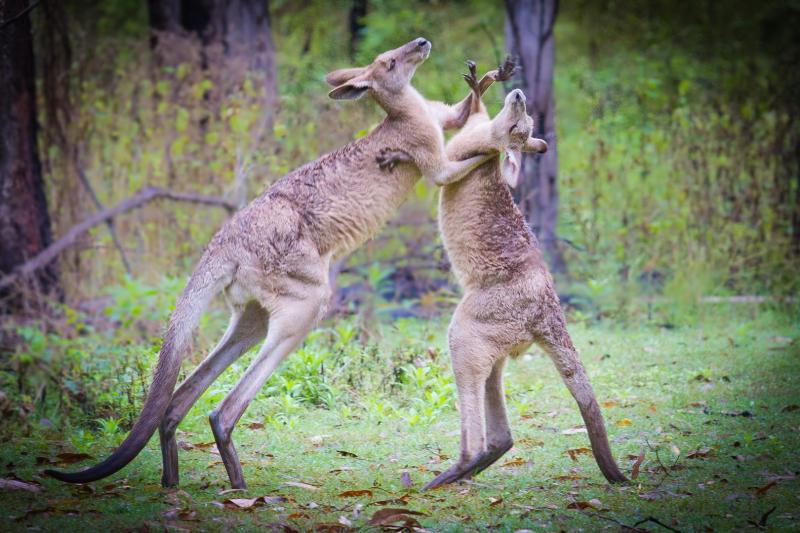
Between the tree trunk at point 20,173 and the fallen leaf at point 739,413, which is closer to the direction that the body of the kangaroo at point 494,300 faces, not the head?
the tree trunk

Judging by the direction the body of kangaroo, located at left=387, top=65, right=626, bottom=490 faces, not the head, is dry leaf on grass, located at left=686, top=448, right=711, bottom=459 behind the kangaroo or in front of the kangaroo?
behind

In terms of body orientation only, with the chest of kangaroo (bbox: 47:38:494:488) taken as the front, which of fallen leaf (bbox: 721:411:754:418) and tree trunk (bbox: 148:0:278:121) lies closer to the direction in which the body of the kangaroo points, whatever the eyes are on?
the fallen leaf

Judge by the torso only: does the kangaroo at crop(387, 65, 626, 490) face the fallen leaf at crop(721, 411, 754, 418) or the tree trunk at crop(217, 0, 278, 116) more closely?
the tree trunk

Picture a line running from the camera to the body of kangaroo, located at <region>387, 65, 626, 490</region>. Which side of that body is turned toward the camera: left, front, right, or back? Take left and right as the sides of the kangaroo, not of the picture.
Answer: left

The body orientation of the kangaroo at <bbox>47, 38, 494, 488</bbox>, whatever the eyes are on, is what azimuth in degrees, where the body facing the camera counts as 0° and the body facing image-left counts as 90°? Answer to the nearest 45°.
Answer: approximately 270°

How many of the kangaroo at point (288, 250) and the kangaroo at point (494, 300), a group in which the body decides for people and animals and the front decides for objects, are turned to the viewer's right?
1

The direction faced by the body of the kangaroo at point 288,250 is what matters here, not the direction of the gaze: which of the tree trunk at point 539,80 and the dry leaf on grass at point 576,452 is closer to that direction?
the dry leaf on grass

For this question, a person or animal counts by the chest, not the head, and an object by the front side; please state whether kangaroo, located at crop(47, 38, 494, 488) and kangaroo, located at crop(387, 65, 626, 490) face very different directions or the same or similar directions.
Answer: very different directions
